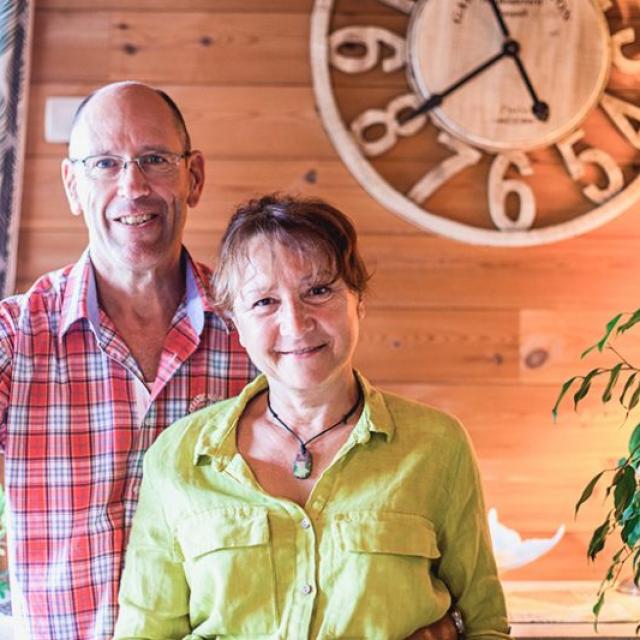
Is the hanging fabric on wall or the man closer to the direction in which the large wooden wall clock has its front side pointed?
the man

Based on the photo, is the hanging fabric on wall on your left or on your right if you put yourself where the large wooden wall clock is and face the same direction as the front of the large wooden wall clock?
on your right

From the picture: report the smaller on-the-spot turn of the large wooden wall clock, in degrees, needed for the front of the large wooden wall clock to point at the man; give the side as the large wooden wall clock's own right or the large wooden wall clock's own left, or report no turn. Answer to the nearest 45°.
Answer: approximately 45° to the large wooden wall clock's own right

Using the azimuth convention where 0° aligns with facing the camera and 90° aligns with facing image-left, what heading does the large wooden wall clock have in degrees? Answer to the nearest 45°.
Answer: approximately 0°

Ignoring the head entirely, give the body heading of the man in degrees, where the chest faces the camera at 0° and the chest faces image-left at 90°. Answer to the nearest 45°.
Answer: approximately 0°
